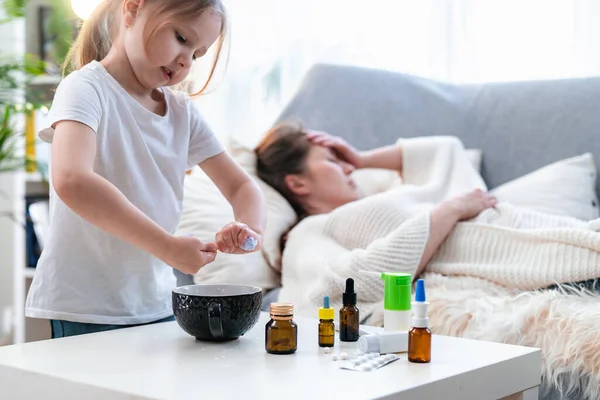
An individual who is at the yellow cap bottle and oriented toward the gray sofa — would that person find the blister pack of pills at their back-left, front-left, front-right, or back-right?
back-right

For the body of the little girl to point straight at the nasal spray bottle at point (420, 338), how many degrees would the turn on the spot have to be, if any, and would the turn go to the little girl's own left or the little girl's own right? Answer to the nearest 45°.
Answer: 0° — they already face it

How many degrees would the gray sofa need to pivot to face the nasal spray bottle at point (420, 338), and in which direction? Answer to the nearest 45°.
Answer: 0° — it already faces it

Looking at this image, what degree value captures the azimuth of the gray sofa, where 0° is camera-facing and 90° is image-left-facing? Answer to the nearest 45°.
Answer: approximately 0°

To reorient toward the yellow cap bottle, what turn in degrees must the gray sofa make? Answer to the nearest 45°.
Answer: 0° — it already faces it

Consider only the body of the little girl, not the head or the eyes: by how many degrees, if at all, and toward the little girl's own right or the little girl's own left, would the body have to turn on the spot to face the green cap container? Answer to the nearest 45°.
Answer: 0° — they already face it
